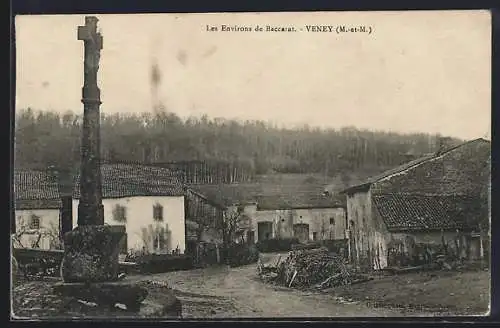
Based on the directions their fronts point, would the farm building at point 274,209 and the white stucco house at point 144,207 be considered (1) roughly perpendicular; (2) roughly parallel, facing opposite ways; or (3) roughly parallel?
roughly parallel

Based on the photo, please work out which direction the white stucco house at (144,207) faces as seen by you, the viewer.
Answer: facing the viewer

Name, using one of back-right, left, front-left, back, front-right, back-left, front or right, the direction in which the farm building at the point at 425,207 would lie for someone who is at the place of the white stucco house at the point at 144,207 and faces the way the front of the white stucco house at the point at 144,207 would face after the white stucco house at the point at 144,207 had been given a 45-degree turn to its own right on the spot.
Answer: back-left

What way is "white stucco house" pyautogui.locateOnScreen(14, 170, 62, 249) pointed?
toward the camera

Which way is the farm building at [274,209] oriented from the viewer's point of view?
toward the camera

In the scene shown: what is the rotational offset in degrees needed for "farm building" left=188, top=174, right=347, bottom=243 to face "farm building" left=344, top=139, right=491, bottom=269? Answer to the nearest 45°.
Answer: approximately 90° to its left

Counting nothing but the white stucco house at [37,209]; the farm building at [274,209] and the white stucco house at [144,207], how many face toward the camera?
3

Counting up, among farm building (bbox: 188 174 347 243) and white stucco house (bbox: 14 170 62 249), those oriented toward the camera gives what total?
2
